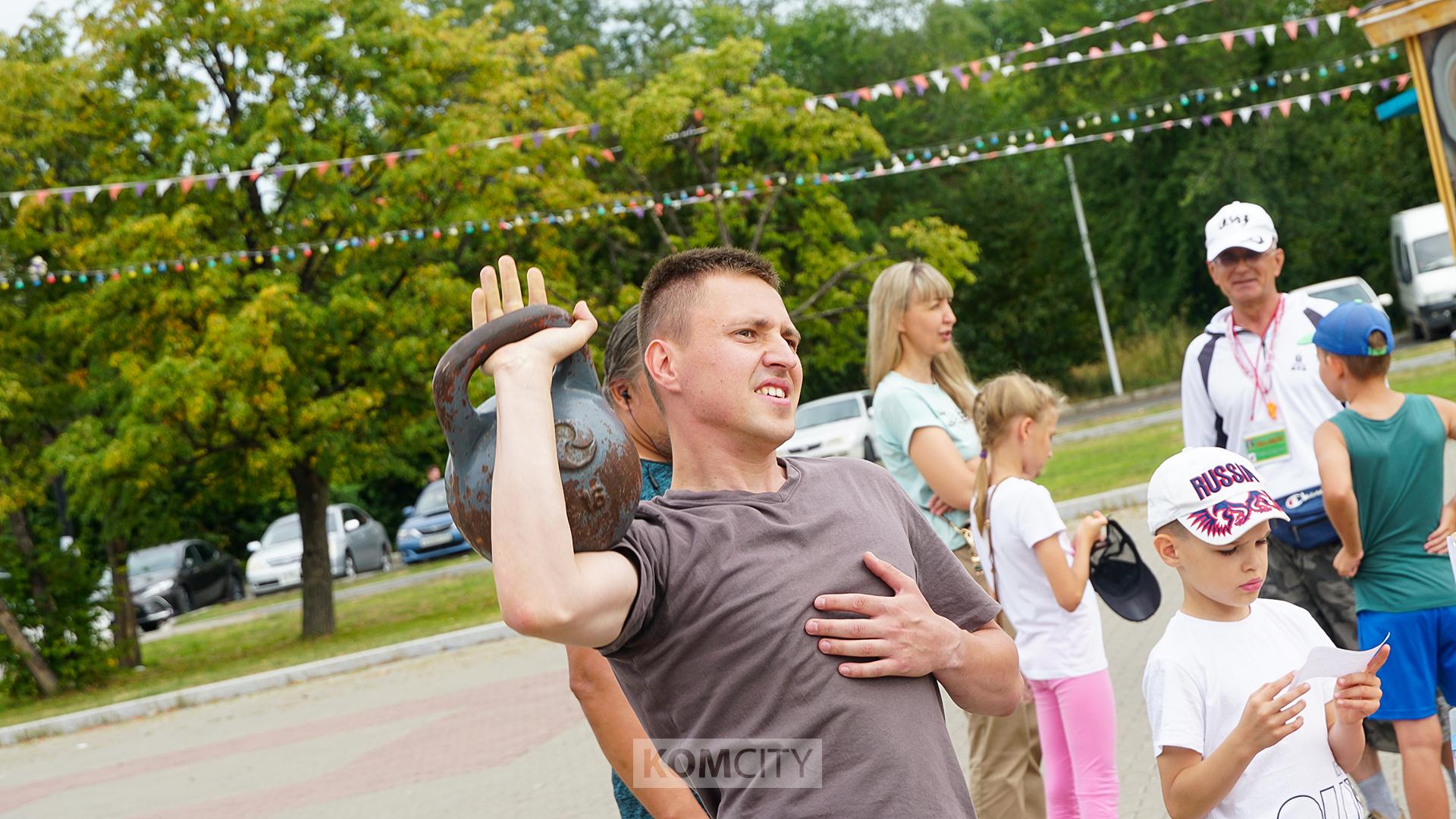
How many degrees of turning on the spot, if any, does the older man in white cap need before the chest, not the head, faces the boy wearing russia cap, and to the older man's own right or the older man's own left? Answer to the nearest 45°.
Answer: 0° — they already face them

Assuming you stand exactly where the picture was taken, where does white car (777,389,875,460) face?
facing the viewer and to the left of the viewer

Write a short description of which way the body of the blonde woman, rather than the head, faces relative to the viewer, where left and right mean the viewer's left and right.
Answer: facing to the right of the viewer

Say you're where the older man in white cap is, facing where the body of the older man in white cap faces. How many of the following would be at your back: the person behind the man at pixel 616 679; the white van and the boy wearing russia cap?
1

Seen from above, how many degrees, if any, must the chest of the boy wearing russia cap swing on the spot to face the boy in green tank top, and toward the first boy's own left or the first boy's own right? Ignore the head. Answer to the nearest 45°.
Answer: approximately 135° to the first boy's own left

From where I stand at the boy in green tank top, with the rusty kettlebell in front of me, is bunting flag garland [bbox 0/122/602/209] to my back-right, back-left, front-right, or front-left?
back-right

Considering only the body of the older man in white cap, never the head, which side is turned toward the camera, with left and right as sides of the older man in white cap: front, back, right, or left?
front

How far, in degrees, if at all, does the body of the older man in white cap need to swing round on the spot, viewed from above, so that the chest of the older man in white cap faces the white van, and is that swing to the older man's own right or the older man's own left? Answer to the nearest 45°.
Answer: approximately 180°

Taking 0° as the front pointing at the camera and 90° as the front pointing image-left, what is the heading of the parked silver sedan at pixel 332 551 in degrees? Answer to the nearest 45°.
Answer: approximately 45°

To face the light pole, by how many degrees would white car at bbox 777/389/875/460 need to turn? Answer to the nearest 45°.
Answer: approximately 180°

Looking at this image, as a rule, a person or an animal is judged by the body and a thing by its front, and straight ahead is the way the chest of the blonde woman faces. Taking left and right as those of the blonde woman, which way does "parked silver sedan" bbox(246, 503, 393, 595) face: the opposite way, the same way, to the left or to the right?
to the right

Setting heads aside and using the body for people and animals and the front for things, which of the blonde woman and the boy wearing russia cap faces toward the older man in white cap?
the blonde woman

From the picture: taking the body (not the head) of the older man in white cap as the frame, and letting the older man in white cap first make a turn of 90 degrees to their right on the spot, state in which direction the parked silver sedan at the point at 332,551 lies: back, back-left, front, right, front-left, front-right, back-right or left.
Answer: front-right
